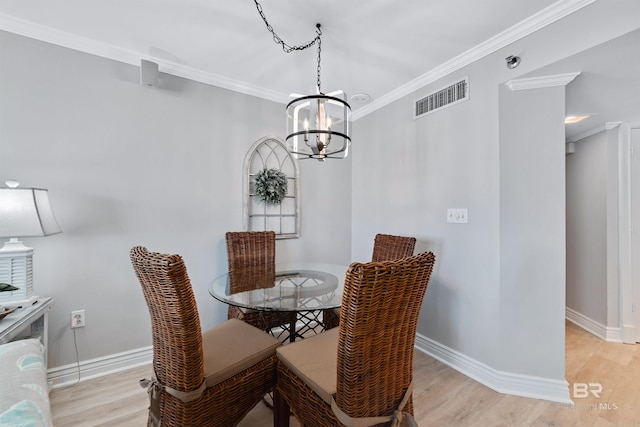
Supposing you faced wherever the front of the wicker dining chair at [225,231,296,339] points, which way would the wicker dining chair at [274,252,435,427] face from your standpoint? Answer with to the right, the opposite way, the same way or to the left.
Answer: the opposite way

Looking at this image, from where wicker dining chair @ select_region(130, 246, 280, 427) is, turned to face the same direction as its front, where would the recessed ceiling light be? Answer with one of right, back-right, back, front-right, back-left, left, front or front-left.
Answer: front-right

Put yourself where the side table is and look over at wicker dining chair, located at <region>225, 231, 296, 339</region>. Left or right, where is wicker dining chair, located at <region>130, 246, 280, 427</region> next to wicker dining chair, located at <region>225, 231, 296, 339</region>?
right

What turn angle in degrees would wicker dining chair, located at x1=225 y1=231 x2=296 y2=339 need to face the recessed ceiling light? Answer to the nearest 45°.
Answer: approximately 45° to its left

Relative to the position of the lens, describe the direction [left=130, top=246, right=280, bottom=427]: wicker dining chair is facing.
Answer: facing away from the viewer and to the right of the viewer

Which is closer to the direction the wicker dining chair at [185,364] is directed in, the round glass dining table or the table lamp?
the round glass dining table

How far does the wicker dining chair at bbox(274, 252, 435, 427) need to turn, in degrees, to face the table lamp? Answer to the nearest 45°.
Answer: approximately 45° to its left

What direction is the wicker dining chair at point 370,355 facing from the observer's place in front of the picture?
facing away from the viewer and to the left of the viewer

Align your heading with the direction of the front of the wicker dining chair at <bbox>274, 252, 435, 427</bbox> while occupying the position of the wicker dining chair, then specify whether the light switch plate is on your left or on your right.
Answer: on your right

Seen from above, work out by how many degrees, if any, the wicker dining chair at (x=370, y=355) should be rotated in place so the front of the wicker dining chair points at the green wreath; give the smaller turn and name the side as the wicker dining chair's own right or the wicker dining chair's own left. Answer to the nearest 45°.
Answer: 0° — it already faces it

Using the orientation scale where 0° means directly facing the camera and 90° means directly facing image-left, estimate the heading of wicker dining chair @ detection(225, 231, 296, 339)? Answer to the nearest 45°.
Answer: approximately 315°

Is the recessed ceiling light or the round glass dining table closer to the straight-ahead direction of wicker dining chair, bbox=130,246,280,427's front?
the round glass dining table
